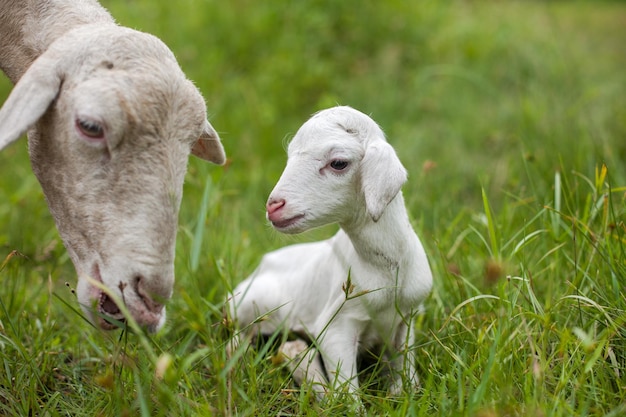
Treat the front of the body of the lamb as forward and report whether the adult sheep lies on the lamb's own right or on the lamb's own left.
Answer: on the lamb's own right

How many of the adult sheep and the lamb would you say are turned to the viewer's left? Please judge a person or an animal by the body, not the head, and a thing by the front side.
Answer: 0

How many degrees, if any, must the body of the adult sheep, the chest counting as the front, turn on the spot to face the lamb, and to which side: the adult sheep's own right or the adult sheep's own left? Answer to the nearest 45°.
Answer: approximately 45° to the adult sheep's own left

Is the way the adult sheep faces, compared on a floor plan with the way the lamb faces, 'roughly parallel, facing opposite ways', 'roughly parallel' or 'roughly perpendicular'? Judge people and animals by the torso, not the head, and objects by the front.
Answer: roughly parallel

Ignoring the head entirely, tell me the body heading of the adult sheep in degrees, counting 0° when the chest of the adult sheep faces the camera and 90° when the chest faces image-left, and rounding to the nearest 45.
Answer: approximately 315°

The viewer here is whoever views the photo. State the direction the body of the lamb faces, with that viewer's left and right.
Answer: facing the viewer and to the right of the viewer
